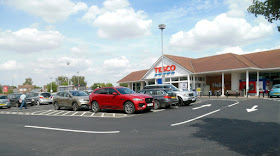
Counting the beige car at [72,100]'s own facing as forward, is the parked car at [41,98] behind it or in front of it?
behind

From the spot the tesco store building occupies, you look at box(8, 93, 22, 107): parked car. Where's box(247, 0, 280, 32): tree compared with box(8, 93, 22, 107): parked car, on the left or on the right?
left

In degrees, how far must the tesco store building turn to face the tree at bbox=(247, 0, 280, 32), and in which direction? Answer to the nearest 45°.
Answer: approximately 45° to its left

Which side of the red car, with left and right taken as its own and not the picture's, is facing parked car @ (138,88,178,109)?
left
